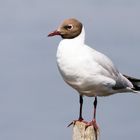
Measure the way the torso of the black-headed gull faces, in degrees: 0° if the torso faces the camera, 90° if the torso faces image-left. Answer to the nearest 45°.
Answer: approximately 45°
